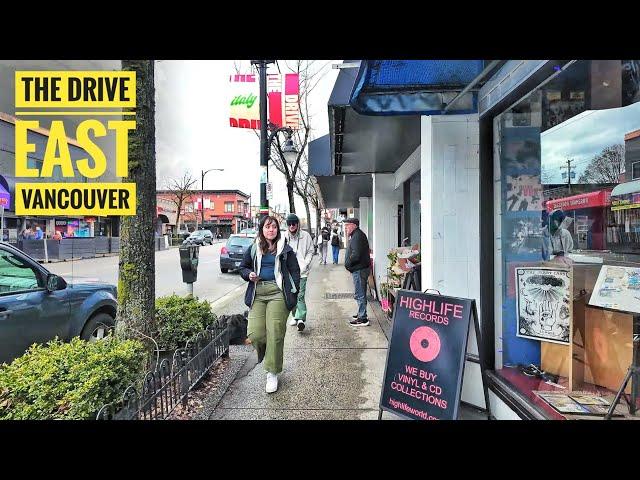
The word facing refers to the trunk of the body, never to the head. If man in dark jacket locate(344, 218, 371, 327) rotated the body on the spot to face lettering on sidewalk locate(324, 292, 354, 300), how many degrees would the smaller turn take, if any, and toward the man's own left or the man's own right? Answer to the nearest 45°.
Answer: approximately 90° to the man's own right

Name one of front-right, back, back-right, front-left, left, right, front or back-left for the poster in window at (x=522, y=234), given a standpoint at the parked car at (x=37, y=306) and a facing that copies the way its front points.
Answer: right

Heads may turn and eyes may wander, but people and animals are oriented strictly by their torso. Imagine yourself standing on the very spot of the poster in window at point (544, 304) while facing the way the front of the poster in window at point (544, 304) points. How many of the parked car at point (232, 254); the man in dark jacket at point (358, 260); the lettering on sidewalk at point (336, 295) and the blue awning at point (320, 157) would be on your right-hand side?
4

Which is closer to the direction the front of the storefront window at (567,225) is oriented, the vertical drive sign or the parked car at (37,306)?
the parked car

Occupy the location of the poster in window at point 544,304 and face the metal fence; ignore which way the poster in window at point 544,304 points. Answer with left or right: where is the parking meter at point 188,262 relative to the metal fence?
right

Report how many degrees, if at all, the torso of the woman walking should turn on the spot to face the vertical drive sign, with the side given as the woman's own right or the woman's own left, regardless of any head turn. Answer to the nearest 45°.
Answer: approximately 180°

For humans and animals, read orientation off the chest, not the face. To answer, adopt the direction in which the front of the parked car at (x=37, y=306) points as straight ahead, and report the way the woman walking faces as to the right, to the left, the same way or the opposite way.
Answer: the opposite way

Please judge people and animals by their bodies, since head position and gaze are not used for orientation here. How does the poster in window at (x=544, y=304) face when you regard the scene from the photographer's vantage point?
facing the viewer and to the left of the viewer

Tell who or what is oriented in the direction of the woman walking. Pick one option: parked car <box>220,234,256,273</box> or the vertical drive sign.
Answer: the vertical drive sign

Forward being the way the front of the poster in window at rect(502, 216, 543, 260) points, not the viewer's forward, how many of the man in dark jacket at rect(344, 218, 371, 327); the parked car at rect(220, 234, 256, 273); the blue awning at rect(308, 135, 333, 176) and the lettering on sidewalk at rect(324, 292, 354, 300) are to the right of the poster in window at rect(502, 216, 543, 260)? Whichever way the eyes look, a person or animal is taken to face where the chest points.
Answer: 4

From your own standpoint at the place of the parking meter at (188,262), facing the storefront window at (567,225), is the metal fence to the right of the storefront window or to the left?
right

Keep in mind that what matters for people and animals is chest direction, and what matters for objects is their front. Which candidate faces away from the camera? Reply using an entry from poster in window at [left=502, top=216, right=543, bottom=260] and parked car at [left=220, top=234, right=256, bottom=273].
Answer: the parked car

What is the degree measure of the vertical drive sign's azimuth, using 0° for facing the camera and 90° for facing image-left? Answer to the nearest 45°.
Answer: approximately 0°

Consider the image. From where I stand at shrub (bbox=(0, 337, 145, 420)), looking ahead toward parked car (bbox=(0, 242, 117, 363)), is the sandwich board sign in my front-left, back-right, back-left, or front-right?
back-right

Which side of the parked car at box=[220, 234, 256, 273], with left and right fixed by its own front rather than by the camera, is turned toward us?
back

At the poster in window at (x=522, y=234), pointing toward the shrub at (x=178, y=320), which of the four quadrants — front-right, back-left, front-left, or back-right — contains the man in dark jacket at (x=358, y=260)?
front-right
